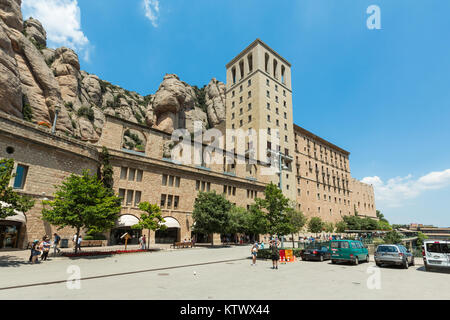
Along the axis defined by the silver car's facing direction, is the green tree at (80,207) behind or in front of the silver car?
behind

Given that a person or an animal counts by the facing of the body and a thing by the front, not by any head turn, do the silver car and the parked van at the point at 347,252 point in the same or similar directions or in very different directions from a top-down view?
same or similar directions

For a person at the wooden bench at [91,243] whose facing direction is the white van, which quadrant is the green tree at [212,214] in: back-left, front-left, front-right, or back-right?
front-left

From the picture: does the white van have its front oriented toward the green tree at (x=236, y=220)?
no

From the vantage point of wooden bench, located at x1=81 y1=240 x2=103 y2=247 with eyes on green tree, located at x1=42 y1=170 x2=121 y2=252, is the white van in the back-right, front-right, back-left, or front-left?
front-left

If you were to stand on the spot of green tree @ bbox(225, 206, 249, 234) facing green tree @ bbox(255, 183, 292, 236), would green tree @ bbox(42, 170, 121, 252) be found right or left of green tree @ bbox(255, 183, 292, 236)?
right

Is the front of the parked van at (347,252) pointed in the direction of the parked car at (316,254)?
no

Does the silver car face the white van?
no

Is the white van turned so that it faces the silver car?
no
